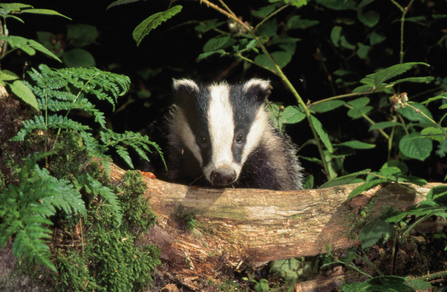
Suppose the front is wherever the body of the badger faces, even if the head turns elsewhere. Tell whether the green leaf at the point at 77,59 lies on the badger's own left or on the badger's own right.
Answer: on the badger's own right

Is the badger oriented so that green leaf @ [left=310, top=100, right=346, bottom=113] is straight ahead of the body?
no

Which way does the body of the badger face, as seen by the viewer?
toward the camera

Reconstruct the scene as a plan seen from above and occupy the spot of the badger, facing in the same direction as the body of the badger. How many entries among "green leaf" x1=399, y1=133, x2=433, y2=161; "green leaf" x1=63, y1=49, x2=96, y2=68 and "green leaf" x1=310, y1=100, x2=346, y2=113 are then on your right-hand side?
1

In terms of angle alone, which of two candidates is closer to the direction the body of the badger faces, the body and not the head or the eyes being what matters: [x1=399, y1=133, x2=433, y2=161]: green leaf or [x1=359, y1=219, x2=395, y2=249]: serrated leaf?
the serrated leaf

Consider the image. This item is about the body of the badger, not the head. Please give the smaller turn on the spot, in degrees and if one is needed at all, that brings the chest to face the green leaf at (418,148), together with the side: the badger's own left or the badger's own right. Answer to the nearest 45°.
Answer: approximately 90° to the badger's own left

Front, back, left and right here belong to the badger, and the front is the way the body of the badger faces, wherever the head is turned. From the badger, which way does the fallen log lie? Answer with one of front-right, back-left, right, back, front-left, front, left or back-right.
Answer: front
